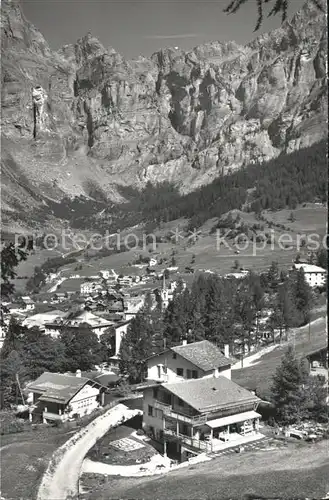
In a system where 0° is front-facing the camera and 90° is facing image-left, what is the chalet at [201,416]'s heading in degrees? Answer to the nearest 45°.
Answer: approximately 45°

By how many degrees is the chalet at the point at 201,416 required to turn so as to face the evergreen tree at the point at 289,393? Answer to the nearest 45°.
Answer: approximately 135° to its left

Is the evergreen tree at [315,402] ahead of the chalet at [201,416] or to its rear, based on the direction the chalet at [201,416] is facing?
to the rear
